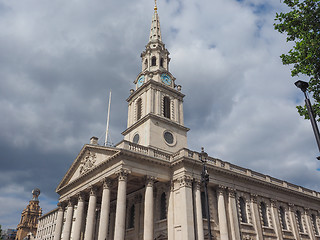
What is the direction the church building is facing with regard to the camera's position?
facing the viewer and to the left of the viewer

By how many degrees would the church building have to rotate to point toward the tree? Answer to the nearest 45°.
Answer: approximately 90° to its left
